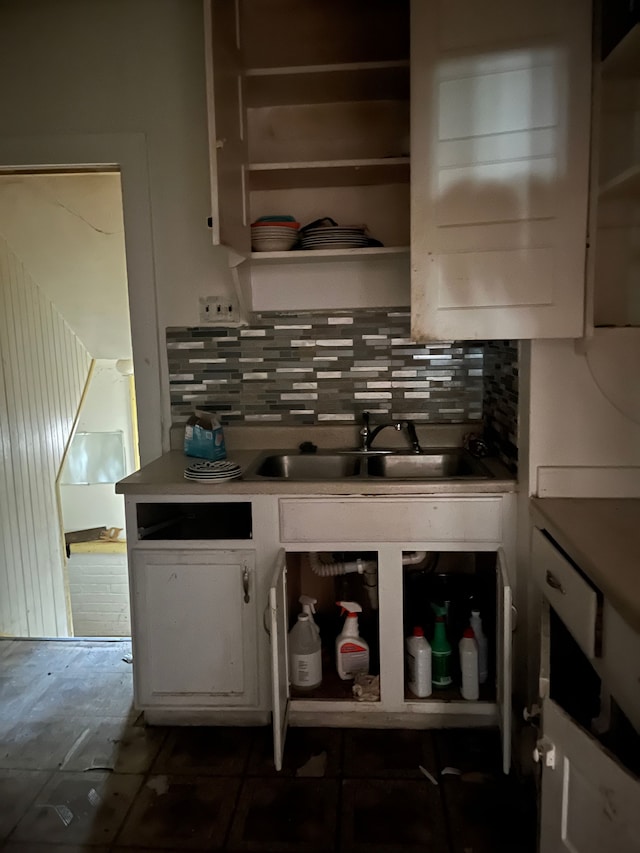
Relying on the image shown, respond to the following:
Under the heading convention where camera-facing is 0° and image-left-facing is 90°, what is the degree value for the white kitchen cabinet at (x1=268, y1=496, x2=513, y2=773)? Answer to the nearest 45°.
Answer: approximately 0°

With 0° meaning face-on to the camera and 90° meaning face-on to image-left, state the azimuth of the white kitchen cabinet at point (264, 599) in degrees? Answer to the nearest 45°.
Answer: approximately 0°

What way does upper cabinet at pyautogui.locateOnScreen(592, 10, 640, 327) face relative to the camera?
to the viewer's left

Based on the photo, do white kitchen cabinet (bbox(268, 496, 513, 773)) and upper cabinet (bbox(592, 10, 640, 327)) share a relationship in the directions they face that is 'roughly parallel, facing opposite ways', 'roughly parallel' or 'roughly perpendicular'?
roughly perpendicular
